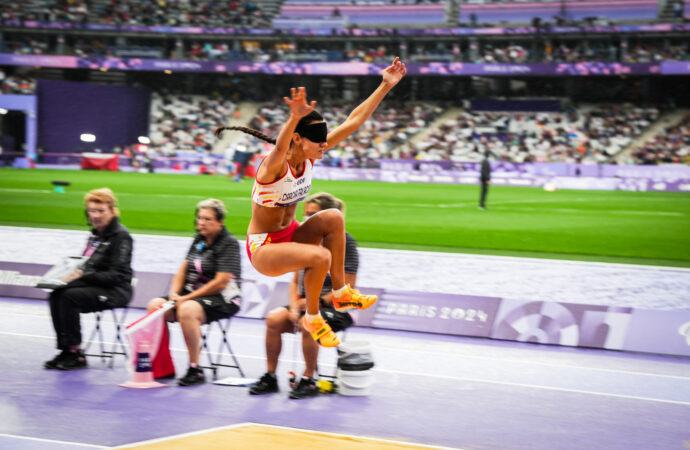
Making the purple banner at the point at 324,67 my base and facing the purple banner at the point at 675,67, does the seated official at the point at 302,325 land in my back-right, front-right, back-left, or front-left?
front-right

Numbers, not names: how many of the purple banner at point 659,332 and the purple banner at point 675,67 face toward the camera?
2

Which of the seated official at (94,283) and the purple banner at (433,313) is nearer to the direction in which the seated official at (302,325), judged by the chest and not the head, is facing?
the seated official

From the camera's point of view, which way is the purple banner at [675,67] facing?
toward the camera

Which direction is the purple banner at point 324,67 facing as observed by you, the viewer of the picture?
facing the viewer

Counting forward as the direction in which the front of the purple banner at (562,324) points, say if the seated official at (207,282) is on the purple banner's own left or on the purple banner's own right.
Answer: on the purple banner's own right

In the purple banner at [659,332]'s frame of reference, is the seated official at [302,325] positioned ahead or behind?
ahead

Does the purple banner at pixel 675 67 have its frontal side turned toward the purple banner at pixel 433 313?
yes

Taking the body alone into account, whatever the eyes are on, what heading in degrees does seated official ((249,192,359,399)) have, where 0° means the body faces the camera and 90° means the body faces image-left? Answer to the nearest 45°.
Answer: approximately 45°

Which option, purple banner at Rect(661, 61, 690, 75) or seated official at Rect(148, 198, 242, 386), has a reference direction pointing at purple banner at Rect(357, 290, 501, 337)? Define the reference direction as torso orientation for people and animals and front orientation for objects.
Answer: purple banner at Rect(661, 61, 690, 75)

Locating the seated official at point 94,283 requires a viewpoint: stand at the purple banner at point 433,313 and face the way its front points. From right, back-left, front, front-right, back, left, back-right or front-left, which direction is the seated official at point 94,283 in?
front-right

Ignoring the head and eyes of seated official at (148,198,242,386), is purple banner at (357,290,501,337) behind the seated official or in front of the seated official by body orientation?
behind

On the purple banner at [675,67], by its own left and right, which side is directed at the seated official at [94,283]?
front

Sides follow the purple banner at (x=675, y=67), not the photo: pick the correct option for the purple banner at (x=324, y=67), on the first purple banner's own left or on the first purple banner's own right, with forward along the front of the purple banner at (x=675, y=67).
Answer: on the first purple banner's own right

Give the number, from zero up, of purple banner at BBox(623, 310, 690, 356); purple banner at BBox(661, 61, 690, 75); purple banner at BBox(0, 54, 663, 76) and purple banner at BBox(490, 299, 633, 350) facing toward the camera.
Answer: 4
